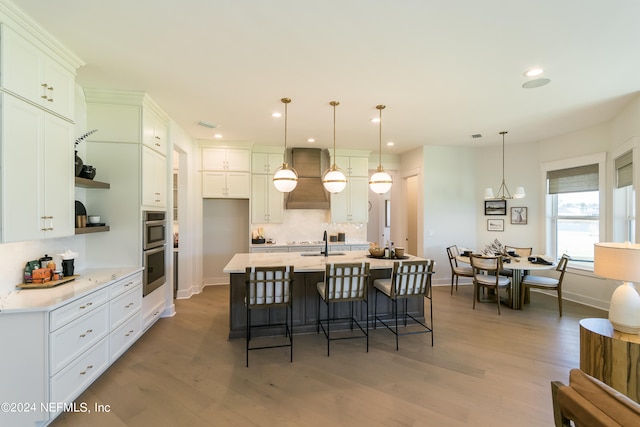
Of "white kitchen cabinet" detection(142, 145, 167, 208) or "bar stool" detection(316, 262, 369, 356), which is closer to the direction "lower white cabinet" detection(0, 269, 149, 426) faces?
the bar stool

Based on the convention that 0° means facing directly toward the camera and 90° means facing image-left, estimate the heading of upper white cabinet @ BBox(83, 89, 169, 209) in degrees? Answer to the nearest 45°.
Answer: approximately 270°

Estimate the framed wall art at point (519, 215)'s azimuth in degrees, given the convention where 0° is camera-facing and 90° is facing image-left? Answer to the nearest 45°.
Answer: approximately 0°

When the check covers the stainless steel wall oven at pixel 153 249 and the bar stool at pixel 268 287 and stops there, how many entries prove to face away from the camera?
1

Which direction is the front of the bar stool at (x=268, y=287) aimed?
away from the camera

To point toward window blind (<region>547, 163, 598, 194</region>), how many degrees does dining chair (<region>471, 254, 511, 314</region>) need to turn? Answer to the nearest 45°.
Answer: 0° — it already faces it

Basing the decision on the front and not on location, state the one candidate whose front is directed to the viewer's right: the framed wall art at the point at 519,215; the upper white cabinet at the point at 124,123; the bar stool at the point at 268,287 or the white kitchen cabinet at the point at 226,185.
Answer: the upper white cabinet

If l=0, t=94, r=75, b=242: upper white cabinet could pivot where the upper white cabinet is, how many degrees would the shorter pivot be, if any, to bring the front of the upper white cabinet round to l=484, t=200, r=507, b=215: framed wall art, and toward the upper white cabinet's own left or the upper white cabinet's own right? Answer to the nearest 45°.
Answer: approximately 45° to the upper white cabinet's own left
